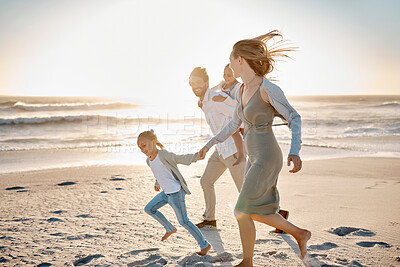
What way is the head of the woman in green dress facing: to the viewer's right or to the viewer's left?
to the viewer's left

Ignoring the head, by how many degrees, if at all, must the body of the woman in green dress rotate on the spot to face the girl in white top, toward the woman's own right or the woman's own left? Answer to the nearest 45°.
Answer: approximately 90° to the woman's own right

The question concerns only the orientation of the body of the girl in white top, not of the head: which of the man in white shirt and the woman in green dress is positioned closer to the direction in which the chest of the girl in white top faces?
the woman in green dress

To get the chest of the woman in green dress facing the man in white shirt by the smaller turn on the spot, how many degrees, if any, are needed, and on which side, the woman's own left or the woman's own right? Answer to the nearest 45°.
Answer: approximately 135° to the woman's own right
